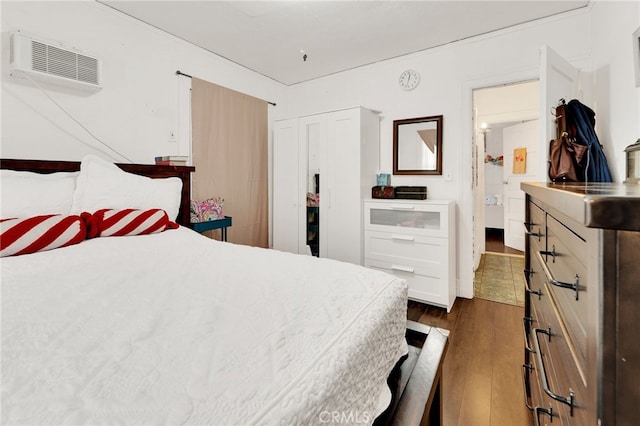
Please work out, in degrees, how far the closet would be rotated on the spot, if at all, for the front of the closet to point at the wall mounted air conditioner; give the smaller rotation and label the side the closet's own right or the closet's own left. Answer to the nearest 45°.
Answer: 0° — it already faces it

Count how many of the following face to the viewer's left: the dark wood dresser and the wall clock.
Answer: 1

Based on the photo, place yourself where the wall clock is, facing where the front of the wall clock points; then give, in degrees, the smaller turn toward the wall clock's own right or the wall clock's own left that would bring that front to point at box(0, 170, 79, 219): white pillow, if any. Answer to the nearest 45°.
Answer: approximately 45° to the wall clock's own right

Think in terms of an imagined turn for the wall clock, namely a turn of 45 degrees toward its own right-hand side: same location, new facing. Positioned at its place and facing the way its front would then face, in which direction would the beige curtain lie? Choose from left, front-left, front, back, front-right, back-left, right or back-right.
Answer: front-right

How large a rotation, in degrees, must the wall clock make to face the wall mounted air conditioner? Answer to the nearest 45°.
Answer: approximately 45° to its right

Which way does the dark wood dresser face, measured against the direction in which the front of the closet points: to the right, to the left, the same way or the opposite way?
to the right

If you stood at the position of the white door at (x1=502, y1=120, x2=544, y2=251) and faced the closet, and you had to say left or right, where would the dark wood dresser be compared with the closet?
left

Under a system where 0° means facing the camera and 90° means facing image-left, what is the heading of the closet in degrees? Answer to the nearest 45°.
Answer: approximately 45°

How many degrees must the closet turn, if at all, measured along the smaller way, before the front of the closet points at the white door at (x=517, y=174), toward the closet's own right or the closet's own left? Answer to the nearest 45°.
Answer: approximately 180°

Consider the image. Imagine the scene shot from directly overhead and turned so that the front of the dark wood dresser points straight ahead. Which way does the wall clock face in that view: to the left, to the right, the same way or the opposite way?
to the left

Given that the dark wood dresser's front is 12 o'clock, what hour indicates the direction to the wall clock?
The wall clock is roughly at 2 o'clock from the dark wood dresser.

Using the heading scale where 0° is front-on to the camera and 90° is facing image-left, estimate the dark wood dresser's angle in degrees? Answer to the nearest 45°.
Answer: approximately 90°

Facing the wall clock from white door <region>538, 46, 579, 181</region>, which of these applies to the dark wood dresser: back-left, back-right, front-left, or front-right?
back-left
